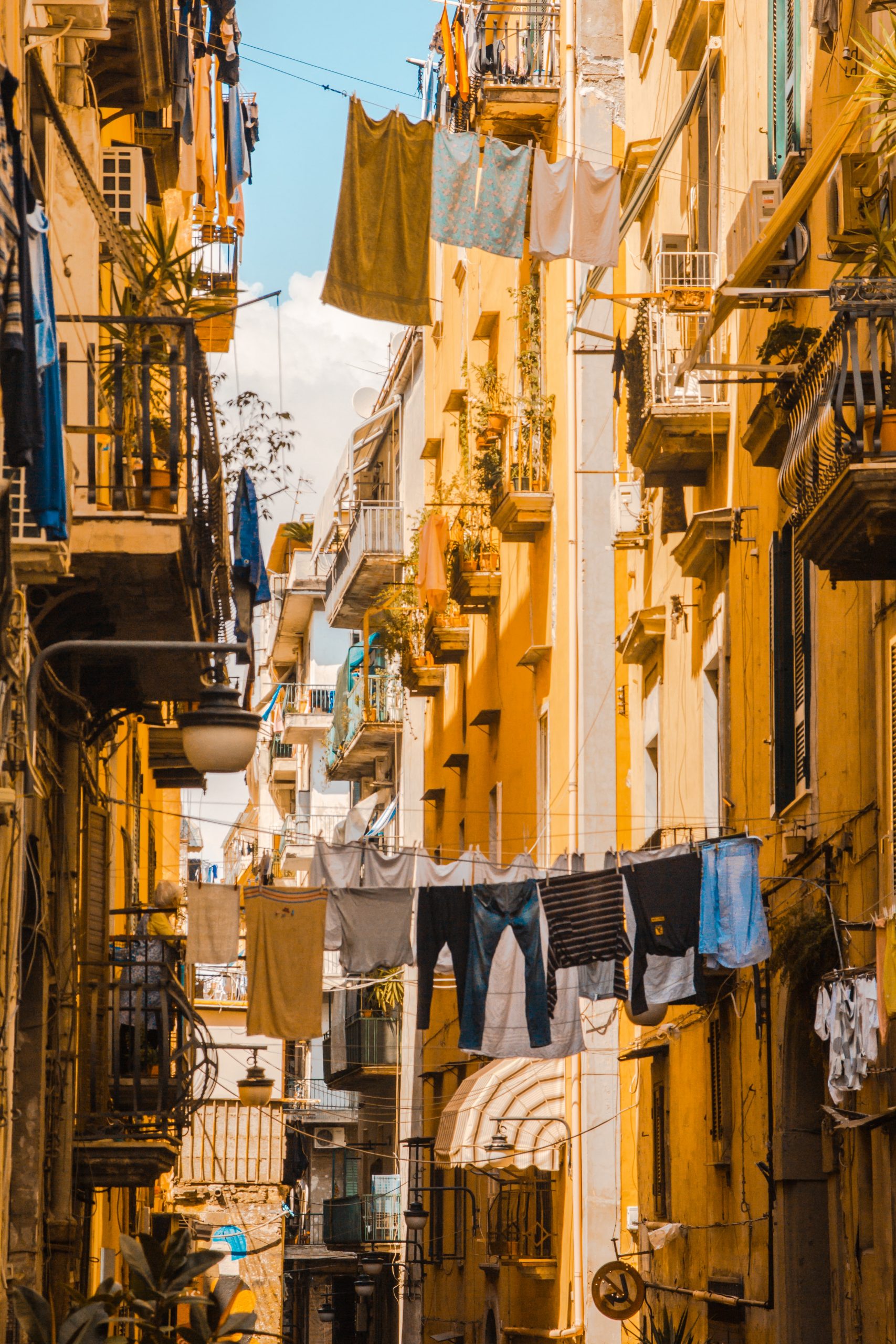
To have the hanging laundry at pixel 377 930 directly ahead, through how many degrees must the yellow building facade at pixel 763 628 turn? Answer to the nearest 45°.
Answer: approximately 90° to its right

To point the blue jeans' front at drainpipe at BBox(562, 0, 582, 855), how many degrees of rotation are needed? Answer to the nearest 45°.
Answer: approximately 180°

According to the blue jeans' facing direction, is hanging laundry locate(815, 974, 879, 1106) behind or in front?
in front

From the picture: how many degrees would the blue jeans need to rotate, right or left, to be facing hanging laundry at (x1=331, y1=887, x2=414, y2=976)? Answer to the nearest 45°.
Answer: approximately 135° to its right

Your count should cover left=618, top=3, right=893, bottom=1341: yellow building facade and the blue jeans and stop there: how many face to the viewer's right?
0

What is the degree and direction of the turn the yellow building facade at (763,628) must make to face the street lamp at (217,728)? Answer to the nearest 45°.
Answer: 0° — it already faces it

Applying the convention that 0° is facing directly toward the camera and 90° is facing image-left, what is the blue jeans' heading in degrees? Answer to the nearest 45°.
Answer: approximately 0°

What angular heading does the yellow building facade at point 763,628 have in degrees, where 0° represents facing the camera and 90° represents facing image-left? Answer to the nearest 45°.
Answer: approximately 45°

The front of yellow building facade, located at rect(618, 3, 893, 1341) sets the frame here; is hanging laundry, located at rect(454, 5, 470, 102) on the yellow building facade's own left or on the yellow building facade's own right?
on the yellow building facade's own right

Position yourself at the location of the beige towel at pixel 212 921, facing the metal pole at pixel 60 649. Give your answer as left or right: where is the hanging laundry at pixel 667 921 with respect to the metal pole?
left

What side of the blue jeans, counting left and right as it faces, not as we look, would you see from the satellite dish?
back
